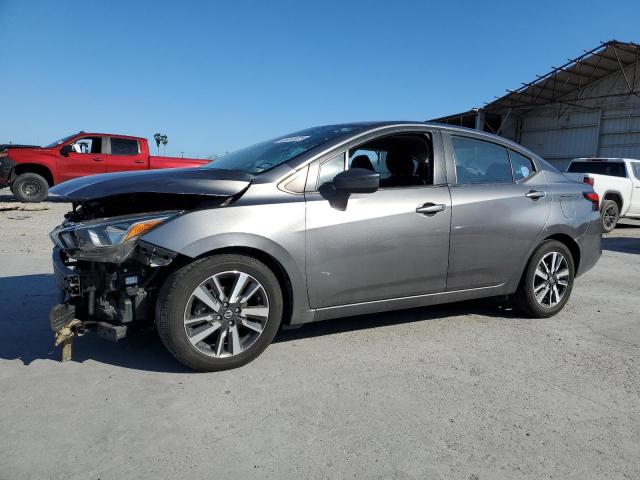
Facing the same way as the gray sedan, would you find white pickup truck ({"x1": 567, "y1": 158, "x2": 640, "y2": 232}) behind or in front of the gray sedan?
behind

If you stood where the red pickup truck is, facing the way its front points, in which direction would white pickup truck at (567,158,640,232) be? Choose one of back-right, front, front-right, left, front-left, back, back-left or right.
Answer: back-left

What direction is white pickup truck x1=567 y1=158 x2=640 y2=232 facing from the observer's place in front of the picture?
facing away from the viewer and to the right of the viewer

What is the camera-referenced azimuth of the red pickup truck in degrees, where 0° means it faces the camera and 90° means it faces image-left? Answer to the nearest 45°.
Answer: approximately 90°

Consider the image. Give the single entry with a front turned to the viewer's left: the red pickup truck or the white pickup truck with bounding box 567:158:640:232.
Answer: the red pickup truck

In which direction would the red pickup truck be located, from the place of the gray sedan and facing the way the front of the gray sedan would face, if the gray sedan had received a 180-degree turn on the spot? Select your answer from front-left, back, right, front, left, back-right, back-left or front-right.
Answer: left

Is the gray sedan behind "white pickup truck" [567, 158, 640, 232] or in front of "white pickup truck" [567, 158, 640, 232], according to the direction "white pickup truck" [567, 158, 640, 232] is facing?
behind

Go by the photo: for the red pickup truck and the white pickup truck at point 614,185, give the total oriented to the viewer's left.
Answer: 1
